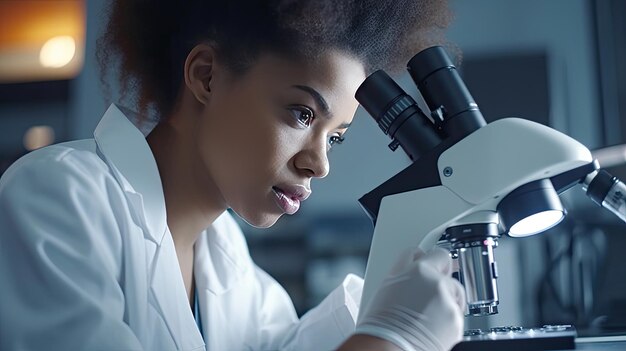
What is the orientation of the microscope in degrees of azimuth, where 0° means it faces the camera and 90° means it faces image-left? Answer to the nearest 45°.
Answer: approximately 90°

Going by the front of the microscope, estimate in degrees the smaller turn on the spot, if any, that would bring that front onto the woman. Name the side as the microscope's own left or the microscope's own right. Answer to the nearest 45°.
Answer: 0° — it already faces them

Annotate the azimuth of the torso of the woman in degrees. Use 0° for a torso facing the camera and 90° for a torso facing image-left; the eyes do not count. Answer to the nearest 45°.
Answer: approximately 315°

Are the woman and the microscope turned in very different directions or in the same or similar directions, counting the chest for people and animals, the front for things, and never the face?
very different directions

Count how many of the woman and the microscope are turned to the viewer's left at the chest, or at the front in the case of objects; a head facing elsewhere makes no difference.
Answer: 1

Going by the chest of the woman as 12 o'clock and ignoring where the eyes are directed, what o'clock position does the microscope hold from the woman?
The microscope is roughly at 12 o'clock from the woman.
